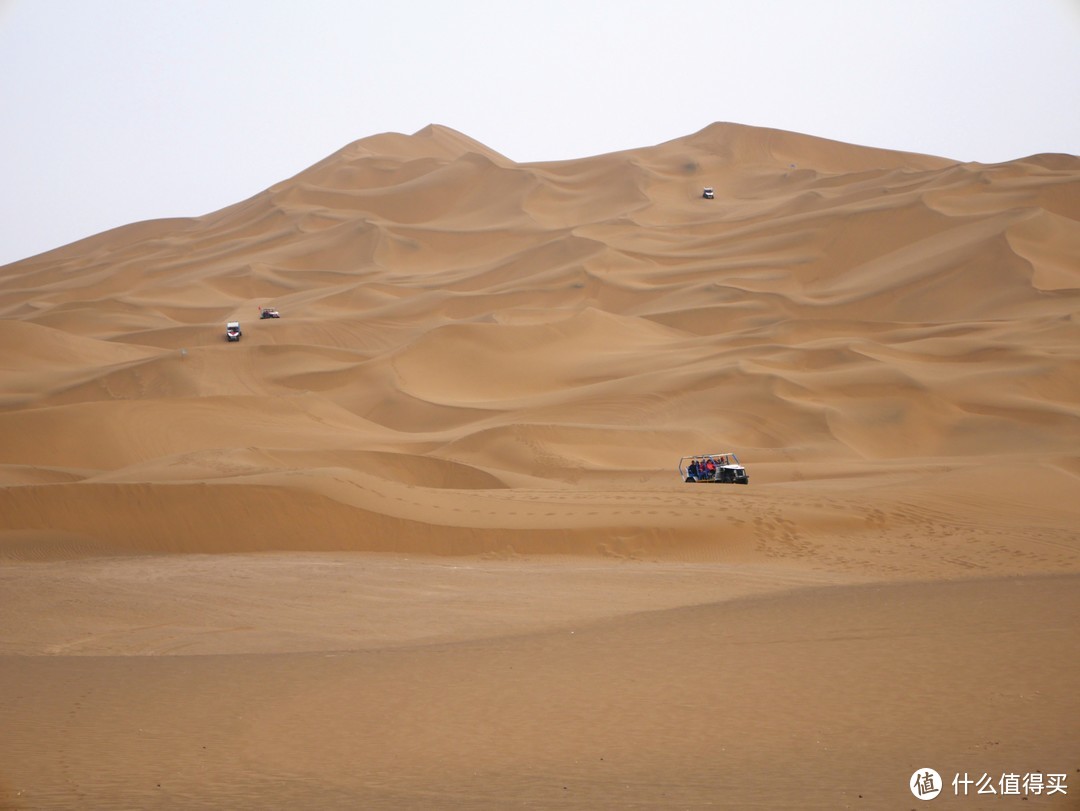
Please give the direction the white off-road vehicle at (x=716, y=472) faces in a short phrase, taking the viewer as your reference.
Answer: facing the viewer and to the right of the viewer
